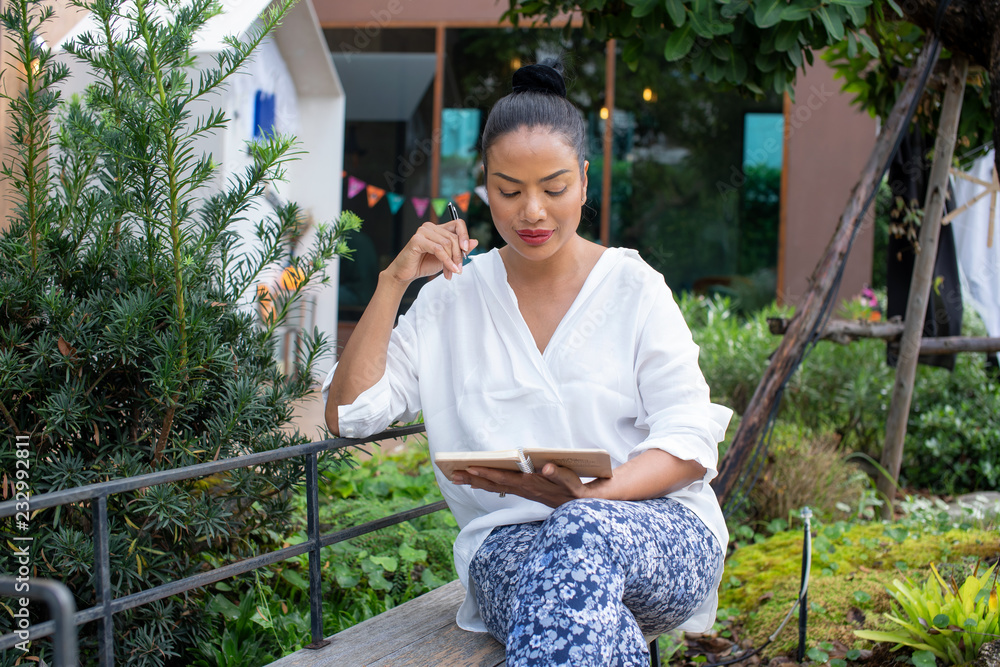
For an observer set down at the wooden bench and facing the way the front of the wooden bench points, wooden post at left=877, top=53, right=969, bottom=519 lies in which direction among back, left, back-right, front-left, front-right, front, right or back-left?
left

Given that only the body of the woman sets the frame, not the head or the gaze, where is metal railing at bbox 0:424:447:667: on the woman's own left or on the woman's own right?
on the woman's own right

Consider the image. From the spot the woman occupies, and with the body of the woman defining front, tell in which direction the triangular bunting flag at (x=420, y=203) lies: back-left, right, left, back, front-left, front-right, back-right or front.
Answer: back

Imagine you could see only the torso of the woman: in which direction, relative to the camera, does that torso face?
toward the camera

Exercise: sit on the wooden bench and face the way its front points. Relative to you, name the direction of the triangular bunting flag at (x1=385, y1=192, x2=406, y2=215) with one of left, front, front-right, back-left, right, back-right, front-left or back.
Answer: back-left

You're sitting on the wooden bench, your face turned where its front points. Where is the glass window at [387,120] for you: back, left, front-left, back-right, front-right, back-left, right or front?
back-left

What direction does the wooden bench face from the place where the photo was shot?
facing the viewer and to the right of the viewer
